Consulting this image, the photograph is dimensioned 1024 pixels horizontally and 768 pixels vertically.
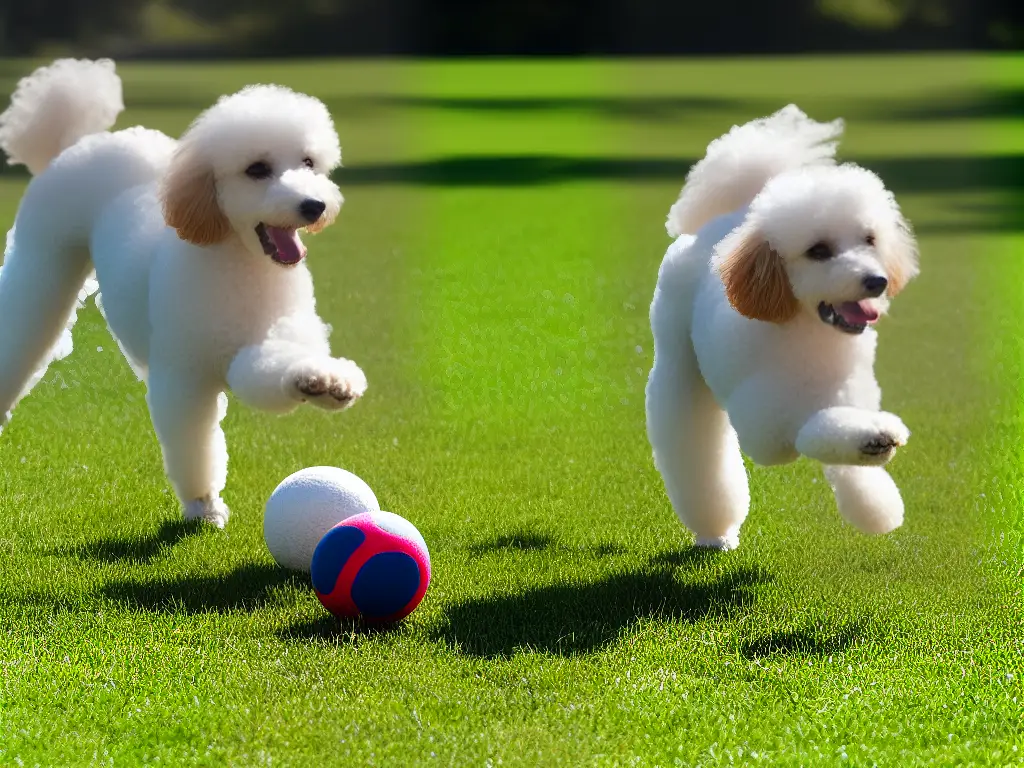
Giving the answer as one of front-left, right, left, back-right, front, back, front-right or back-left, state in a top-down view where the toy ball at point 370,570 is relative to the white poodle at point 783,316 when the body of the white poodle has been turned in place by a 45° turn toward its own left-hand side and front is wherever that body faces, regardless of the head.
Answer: back

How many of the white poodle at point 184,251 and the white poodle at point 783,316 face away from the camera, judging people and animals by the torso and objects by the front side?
0

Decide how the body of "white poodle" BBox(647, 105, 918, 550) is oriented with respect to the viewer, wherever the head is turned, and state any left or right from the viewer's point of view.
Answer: facing the viewer and to the right of the viewer

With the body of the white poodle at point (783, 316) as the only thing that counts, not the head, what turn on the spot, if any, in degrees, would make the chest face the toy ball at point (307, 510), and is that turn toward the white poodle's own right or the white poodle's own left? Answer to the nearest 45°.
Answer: approximately 135° to the white poodle's own right

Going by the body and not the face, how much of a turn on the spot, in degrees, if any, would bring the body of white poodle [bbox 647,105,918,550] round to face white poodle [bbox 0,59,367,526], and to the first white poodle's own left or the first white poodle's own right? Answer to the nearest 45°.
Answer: approximately 135° to the first white poodle's own right

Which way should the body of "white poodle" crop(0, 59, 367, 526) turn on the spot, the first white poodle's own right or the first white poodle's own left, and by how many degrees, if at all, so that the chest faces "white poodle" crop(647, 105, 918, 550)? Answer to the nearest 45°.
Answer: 0° — it already faces it
